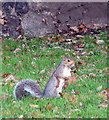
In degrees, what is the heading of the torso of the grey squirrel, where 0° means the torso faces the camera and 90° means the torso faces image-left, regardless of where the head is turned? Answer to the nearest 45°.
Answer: approximately 270°
